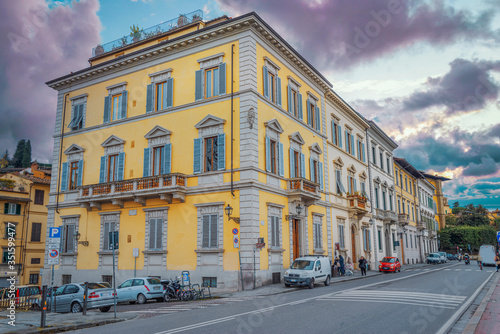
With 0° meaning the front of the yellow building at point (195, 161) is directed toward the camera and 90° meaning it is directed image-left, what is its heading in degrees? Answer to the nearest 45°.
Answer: approximately 315°

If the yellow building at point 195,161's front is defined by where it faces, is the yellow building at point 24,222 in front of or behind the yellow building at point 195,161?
behind

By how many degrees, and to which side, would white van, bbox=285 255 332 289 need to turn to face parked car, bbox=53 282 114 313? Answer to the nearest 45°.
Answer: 0° — it already faces it
